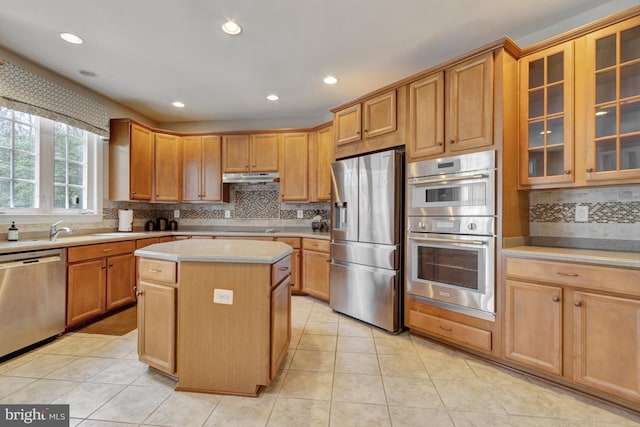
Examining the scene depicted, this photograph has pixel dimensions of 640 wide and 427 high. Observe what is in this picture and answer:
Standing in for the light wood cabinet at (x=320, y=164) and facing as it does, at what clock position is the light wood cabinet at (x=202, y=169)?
the light wood cabinet at (x=202, y=169) is roughly at 2 o'clock from the light wood cabinet at (x=320, y=164).

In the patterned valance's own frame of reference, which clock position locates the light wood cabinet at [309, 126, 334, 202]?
The light wood cabinet is roughly at 11 o'clock from the patterned valance.

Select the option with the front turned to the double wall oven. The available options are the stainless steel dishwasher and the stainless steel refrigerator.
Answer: the stainless steel dishwasher

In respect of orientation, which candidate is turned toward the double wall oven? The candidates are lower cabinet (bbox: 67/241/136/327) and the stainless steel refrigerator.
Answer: the lower cabinet

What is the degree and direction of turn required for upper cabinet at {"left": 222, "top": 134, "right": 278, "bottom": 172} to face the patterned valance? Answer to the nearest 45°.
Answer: approximately 45° to its right

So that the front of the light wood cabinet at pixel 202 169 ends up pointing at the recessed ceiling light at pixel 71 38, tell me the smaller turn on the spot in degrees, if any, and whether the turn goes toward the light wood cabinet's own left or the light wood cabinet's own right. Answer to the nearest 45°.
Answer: approximately 45° to the light wood cabinet's own right

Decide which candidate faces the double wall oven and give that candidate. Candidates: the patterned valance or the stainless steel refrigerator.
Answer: the patterned valance

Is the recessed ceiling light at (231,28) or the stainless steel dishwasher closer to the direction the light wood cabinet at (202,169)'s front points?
the recessed ceiling light

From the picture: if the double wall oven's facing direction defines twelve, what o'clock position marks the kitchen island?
The kitchen island is roughly at 12 o'clock from the double wall oven.

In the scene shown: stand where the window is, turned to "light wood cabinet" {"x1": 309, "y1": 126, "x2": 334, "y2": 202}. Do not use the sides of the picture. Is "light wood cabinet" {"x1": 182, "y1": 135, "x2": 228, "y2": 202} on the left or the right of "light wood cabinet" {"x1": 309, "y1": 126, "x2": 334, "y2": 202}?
left
